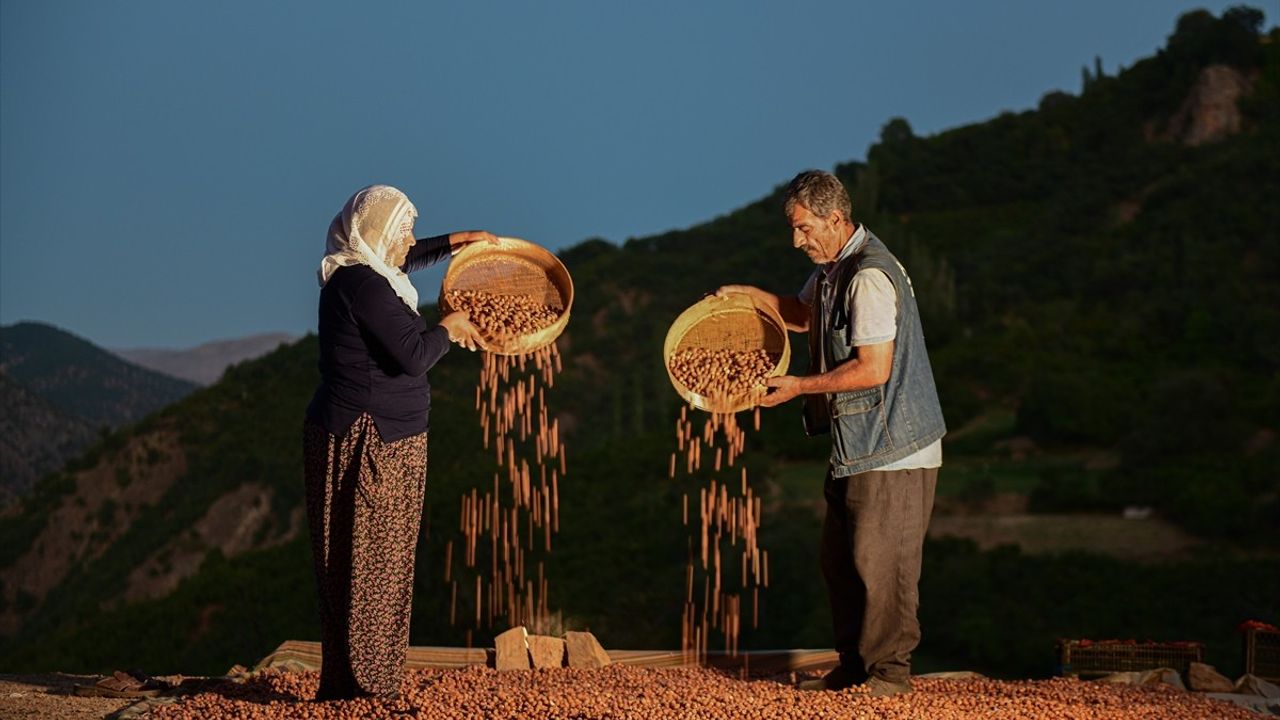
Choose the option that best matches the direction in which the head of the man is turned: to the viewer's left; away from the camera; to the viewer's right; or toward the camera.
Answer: to the viewer's left

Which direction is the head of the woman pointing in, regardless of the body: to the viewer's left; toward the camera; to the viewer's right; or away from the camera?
to the viewer's right

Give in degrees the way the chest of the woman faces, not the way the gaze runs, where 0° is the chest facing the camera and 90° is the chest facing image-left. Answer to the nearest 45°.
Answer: approximately 270°

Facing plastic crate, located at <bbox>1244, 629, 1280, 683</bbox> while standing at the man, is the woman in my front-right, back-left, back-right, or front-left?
back-left

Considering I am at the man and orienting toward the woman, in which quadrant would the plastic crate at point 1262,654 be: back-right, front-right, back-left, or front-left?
back-right

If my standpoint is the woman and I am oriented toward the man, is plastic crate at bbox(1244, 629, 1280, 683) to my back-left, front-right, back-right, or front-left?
front-left

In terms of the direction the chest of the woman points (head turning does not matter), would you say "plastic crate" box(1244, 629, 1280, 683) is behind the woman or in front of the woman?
in front

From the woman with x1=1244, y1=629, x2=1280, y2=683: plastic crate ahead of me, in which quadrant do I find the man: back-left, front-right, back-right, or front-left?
front-right

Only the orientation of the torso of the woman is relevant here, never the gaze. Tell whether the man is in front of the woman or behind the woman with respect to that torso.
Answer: in front
